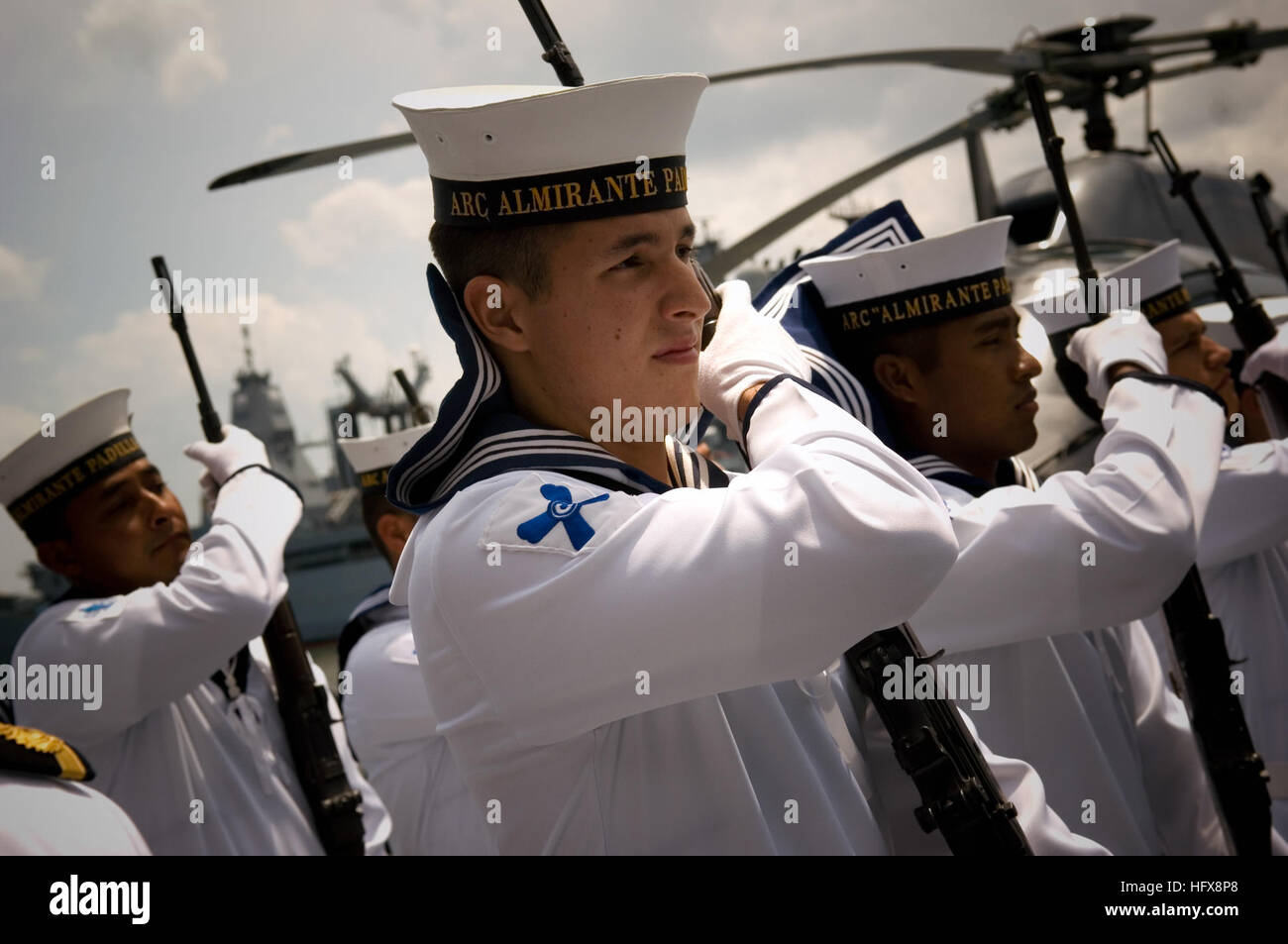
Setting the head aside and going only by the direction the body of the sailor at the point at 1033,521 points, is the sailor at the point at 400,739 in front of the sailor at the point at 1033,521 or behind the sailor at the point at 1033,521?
behind

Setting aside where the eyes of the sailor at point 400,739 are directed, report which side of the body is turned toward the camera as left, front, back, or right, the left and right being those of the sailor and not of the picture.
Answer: right

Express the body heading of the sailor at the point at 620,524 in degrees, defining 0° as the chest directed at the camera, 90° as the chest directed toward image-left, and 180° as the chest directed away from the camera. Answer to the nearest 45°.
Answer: approximately 315°

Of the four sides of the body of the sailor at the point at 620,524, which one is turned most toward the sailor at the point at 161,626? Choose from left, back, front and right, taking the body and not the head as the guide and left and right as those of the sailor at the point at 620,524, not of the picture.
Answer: back

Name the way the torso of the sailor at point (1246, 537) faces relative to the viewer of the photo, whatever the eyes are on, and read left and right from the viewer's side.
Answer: facing to the right of the viewer

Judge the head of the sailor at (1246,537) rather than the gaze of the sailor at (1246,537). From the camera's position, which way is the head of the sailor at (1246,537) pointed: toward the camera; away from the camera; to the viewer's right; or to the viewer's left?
to the viewer's right

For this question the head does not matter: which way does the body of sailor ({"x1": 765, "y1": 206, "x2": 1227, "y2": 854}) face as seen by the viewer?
to the viewer's right

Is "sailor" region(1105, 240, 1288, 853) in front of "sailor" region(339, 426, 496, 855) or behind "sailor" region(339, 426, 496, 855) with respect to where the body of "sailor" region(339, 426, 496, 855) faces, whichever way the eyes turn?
in front
